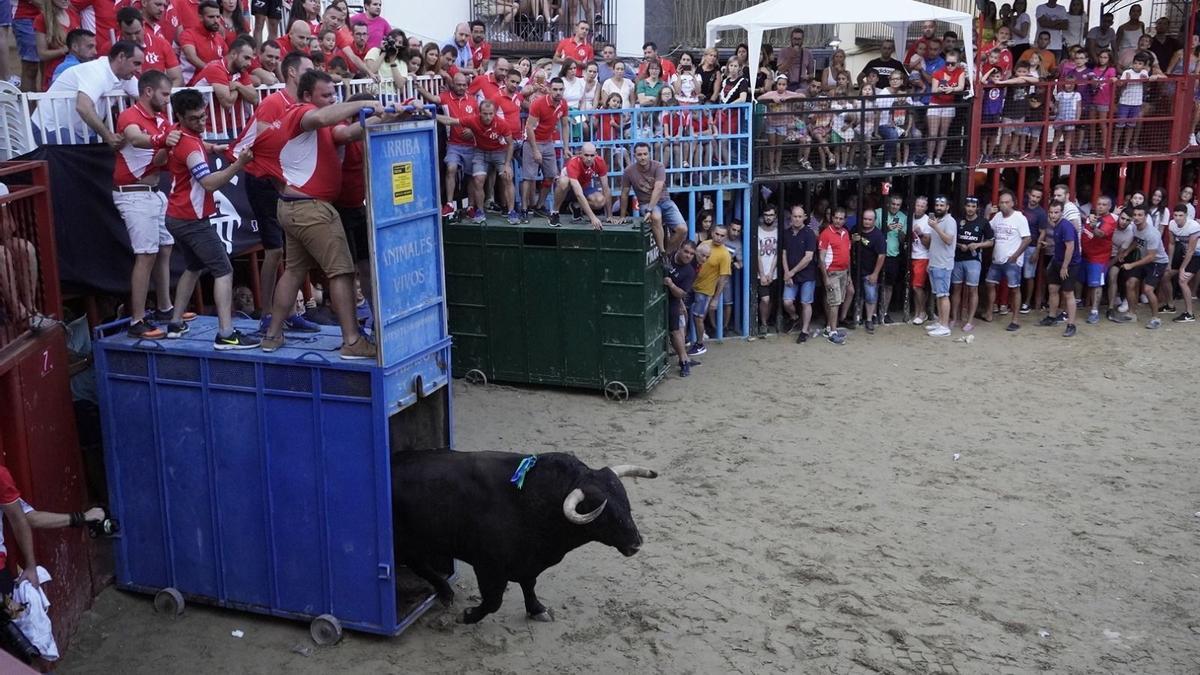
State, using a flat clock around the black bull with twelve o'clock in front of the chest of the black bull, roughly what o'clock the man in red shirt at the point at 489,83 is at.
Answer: The man in red shirt is roughly at 9 o'clock from the black bull.

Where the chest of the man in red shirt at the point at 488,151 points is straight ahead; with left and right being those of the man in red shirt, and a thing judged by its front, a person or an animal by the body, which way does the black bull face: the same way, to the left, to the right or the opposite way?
to the left

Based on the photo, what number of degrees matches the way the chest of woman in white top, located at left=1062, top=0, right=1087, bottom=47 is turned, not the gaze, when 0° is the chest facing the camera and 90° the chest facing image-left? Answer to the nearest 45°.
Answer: approximately 0°

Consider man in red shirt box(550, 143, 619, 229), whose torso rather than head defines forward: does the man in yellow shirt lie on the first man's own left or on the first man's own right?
on the first man's own left

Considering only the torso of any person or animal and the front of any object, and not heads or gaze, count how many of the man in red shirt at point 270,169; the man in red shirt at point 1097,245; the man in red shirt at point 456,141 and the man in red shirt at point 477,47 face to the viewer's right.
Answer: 1

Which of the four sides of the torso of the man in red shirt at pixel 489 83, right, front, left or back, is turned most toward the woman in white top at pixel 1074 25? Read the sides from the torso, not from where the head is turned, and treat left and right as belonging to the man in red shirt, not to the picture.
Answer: left

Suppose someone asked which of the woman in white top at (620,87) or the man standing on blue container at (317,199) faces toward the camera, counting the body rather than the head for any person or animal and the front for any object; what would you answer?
the woman in white top

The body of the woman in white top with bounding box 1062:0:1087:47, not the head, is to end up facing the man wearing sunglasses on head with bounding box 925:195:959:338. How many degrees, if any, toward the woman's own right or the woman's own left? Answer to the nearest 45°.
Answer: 0° — they already face them

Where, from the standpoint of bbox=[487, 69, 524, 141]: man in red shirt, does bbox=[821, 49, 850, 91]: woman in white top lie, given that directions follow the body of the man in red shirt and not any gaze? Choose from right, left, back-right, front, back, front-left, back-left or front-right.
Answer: left

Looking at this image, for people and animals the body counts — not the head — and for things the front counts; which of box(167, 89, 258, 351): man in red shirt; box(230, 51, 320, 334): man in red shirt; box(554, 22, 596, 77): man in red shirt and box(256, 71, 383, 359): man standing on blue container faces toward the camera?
box(554, 22, 596, 77): man in red shirt

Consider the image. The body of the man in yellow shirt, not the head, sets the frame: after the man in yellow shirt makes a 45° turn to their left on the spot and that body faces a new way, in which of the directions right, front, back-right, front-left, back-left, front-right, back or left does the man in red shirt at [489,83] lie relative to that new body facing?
right

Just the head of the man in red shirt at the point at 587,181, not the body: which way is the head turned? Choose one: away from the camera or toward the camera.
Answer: toward the camera

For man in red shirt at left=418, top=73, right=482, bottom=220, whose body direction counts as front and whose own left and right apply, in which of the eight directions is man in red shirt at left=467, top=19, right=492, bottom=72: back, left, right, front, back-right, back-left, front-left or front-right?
back

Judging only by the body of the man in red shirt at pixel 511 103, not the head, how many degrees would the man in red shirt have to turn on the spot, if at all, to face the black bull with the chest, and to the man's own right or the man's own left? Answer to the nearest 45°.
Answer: approximately 45° to the man's own right

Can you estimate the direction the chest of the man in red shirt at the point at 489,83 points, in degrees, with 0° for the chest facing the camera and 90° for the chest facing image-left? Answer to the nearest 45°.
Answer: approximately 315°

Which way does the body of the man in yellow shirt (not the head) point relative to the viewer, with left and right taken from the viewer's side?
facing the viewer and to the left of the viewer

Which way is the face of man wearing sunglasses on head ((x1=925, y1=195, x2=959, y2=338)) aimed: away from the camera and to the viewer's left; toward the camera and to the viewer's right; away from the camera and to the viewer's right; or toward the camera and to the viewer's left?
toward the camera and to the viewer's left

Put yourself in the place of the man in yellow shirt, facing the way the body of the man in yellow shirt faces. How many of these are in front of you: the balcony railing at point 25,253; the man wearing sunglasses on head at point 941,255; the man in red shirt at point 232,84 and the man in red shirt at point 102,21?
3
